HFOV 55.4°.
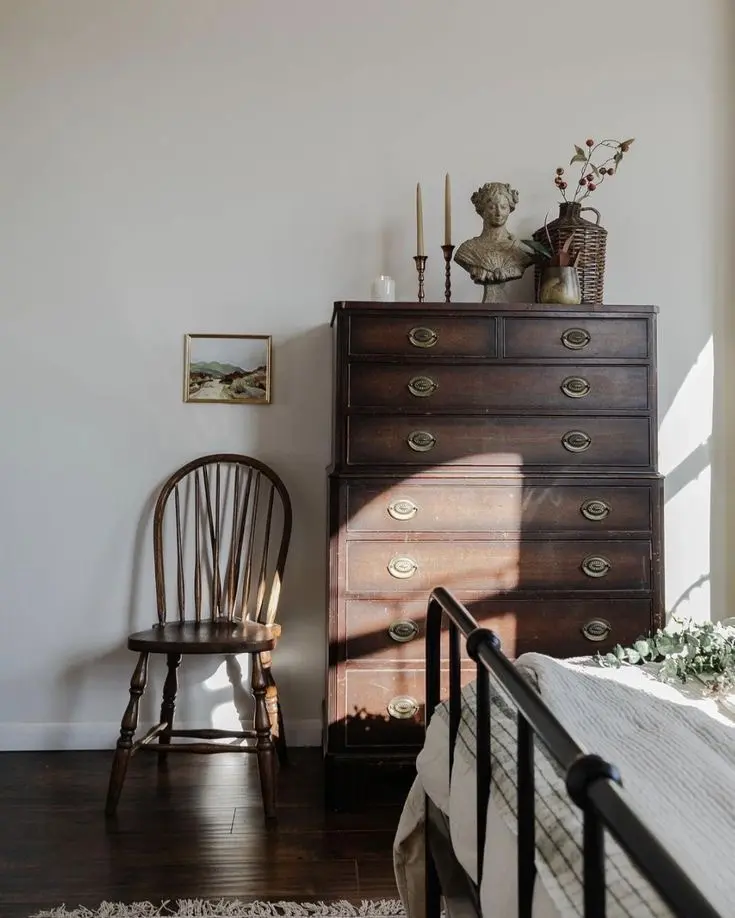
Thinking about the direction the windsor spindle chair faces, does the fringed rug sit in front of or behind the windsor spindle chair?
in front

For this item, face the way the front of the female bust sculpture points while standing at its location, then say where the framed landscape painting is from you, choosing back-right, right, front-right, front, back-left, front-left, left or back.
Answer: right

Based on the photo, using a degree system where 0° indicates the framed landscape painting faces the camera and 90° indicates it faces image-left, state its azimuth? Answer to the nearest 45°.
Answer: approximately 0°

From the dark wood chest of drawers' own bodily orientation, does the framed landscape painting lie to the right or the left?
on its right

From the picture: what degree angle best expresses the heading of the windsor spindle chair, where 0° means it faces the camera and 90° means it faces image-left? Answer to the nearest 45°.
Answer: approximately 0°

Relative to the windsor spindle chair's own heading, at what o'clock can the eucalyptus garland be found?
The eucalyptus garland is roughly at 11 o'clock from the windsor spindle chair.

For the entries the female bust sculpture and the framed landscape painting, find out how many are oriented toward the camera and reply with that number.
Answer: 2
